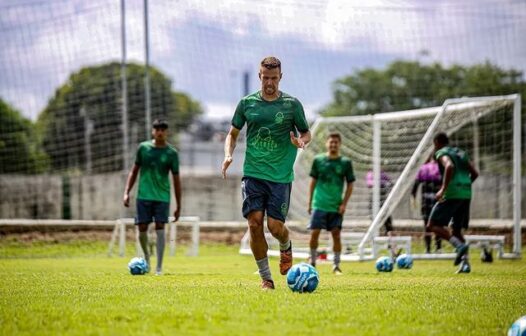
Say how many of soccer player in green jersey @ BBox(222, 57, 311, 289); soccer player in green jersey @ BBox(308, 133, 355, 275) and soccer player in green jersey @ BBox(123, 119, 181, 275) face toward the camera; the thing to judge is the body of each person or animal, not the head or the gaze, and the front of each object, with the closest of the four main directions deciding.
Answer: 3

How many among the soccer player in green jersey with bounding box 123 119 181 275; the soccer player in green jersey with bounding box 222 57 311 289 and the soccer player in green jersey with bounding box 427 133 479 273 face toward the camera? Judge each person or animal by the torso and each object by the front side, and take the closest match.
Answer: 2

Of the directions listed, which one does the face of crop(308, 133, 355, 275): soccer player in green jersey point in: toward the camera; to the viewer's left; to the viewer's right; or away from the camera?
toward the camera

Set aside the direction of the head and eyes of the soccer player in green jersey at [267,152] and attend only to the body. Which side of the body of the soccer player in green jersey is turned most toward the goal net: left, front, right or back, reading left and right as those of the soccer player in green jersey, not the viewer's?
back

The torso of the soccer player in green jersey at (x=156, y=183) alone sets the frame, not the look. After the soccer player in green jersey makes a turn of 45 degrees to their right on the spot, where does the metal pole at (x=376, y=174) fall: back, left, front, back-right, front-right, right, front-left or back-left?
back

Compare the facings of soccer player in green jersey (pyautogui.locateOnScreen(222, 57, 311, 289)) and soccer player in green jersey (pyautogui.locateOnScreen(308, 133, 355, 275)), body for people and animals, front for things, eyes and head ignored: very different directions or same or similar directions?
same or similar directions

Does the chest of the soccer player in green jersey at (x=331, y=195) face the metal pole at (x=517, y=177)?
no

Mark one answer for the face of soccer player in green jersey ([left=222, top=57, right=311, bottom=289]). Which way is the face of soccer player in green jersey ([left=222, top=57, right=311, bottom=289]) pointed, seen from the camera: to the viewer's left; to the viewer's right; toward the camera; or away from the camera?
toward the camera

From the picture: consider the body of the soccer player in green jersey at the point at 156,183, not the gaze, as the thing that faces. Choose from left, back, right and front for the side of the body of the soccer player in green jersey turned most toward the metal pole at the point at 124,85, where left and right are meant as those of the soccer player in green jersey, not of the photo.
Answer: back

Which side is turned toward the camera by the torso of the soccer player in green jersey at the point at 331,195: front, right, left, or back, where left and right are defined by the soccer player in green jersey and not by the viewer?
front

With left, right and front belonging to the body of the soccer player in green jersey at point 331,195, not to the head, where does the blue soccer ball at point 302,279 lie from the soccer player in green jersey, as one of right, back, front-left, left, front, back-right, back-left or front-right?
front

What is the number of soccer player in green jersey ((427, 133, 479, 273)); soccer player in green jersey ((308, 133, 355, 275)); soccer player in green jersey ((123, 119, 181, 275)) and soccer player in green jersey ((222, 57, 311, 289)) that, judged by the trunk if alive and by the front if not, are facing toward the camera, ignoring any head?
3

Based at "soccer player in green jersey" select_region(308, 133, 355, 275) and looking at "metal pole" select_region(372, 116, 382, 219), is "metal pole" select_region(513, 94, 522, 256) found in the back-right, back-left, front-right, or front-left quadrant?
front-right

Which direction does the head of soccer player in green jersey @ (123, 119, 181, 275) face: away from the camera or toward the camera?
toward the camera

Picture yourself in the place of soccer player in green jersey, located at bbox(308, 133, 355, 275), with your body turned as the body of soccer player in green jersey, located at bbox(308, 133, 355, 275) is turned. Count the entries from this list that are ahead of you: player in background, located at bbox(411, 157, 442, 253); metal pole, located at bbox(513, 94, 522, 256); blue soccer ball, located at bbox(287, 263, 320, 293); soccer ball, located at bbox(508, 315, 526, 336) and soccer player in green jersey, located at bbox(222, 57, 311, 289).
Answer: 3

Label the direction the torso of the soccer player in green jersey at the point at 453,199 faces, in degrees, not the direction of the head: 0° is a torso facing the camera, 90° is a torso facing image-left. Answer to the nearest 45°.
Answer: approximately 135°

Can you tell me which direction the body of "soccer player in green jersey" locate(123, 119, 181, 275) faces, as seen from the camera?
toward the camera
